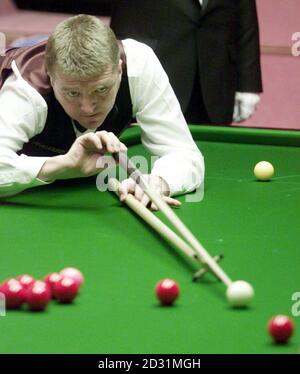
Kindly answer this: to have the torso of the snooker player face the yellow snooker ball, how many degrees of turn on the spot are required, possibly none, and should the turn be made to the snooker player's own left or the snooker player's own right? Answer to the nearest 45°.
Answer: approximately 45° to the snooker player's own left

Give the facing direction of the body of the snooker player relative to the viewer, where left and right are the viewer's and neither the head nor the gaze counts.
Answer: facing the viewer and to the right of the viewer
